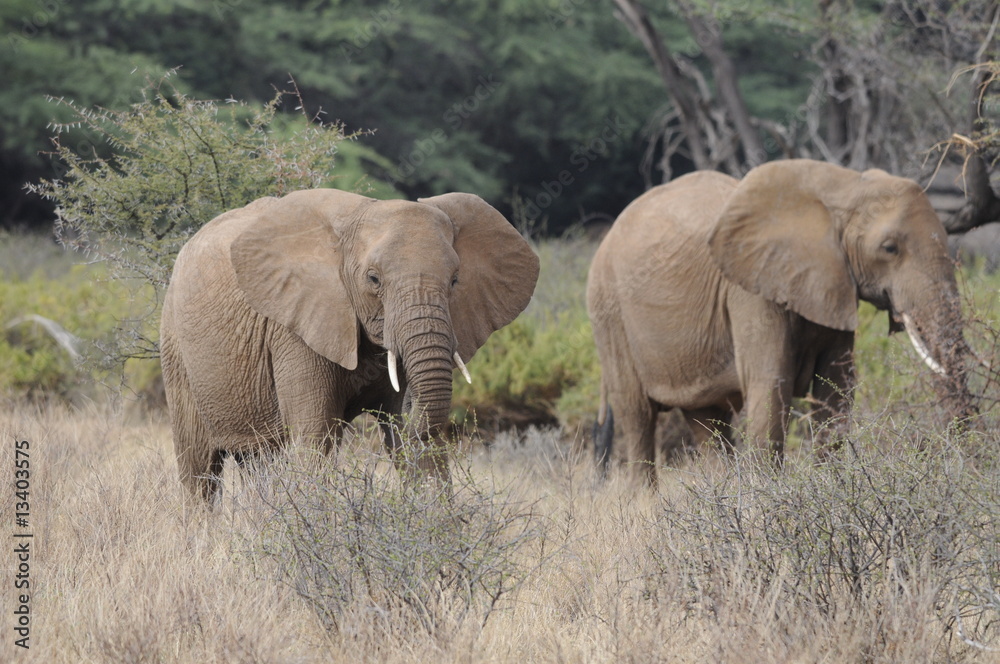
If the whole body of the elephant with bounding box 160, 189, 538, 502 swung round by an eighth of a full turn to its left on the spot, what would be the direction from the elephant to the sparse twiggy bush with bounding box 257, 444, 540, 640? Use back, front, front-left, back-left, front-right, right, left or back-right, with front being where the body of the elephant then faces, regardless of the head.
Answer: right

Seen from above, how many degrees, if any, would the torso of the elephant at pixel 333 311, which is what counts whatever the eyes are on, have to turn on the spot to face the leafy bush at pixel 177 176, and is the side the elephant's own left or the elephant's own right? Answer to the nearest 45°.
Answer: approximately 135° to the elephant's own left

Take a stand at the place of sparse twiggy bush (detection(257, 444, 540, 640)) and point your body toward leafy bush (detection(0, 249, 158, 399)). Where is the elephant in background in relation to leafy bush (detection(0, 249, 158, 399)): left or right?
right

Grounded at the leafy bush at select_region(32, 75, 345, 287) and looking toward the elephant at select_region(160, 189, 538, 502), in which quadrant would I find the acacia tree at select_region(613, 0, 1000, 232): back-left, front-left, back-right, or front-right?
back-left

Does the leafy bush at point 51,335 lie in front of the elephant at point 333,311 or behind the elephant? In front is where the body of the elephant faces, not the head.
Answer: behind

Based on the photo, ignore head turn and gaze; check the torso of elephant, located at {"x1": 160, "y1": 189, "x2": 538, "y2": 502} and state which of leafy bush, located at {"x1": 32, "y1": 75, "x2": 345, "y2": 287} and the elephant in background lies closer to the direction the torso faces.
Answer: the elephant in background

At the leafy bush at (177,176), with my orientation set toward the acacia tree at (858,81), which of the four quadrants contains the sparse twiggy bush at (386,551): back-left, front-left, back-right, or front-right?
back-right

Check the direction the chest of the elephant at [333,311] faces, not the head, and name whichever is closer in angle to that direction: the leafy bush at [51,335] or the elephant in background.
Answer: the elephant in background

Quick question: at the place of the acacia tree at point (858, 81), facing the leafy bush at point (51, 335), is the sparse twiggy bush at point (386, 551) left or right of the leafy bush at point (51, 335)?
left

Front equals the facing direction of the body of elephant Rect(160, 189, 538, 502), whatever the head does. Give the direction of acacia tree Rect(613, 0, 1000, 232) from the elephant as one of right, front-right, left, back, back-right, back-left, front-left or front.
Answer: left

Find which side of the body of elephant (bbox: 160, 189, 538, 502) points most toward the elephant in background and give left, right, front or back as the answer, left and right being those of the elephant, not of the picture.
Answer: left

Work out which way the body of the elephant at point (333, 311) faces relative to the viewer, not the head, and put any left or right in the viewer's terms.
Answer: facing the viewer and to the right of the viewer
